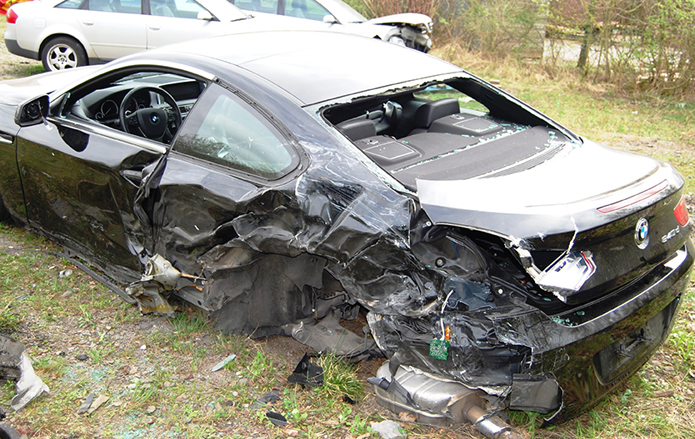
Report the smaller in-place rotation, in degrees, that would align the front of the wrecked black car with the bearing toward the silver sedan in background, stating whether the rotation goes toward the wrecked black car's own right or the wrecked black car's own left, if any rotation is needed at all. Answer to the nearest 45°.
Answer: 0° — it already faces it

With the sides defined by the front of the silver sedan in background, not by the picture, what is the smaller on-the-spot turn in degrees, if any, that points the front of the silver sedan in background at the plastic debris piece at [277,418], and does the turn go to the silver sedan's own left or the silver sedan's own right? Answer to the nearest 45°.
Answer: approximately 90° to the silver sedan's own right

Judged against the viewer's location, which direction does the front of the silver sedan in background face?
facing to the right of the viewer

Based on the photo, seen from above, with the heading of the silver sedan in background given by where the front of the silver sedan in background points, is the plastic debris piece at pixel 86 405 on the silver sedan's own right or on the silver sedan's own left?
on the silver sedan's own right

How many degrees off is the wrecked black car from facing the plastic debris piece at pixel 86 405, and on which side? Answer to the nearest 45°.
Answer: approximately 45° to its left

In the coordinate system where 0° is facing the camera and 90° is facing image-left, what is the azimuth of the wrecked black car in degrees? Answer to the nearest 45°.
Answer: approximately 135°

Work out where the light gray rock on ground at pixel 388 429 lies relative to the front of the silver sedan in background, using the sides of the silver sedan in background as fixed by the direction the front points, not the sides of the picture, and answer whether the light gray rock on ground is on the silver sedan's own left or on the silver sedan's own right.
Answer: on the silver sedan's own right
